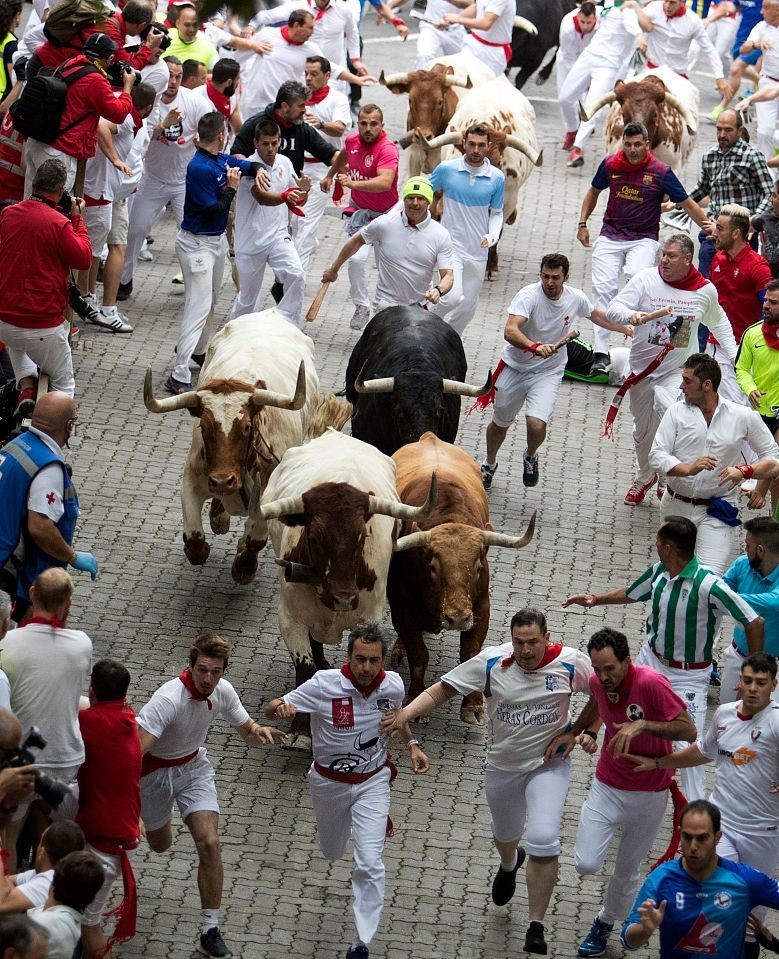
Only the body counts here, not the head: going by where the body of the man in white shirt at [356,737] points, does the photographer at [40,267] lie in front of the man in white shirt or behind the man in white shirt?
behind

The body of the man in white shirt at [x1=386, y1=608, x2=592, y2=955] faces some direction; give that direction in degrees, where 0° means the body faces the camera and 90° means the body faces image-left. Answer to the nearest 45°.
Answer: approximately 0°

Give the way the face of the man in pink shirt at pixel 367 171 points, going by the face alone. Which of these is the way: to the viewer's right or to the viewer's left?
to the viewer's left

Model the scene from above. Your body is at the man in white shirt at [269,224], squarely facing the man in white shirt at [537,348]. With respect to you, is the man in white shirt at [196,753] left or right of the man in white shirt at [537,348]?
right

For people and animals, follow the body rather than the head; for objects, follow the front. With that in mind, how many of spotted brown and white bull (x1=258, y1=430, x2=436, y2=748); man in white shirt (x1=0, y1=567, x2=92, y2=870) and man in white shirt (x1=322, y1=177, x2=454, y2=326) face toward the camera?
2

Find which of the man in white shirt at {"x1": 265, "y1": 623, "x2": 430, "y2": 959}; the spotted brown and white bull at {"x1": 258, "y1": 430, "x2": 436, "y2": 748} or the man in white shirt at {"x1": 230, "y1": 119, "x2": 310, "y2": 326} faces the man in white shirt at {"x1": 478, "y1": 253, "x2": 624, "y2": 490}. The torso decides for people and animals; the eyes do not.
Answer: the man in white shirt at {"x1": 230, "y1": 119, "x2": 310, "y2": 326}
